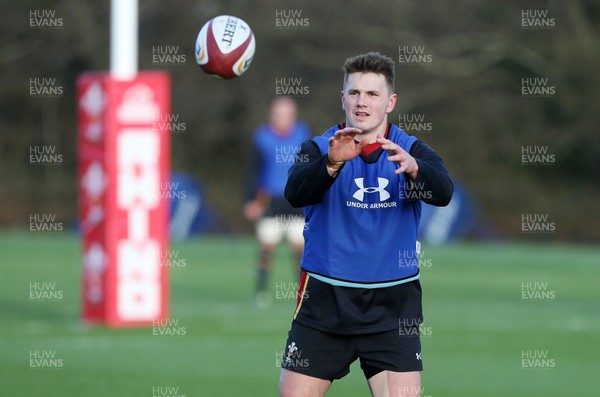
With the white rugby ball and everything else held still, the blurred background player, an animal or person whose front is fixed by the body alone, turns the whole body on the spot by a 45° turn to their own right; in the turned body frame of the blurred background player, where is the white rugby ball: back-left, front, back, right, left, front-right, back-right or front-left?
front-left

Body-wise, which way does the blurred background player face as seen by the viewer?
toward the camera

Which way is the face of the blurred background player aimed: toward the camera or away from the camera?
toward the camera
